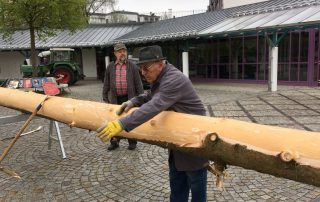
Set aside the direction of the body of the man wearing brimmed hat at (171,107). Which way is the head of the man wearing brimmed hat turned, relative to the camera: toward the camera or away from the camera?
toward the camera

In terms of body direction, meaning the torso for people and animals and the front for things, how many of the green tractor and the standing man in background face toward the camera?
1

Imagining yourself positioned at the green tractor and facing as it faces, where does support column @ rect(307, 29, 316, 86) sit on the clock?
The support column is roughly at 7 o'clock from the green tractor.

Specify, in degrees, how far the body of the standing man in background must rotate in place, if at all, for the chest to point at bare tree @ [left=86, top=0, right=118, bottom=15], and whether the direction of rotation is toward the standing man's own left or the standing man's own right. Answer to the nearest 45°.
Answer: approximately 180°

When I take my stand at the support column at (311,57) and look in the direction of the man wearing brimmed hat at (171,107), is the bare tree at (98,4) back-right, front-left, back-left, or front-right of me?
back-right

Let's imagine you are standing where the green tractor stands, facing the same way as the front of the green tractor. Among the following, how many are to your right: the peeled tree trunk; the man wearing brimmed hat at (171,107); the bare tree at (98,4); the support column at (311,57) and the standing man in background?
1

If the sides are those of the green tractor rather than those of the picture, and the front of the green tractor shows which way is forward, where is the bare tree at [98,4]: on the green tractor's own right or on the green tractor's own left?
on the green tractor's own right

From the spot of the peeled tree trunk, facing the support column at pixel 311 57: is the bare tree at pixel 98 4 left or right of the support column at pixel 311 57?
left

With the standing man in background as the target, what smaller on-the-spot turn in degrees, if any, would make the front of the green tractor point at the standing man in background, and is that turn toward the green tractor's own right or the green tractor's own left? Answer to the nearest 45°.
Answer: approximately 90° to the green tractor's own left

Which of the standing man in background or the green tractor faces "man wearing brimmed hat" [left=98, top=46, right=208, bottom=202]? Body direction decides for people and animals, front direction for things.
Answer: the standing man in background

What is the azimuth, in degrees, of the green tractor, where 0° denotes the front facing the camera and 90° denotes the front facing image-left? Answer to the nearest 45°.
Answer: approximately 90°

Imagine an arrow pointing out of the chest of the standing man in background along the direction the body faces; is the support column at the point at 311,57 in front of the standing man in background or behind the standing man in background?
behind

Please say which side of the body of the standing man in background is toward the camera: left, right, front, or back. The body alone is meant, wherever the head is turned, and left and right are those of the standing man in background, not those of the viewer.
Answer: front

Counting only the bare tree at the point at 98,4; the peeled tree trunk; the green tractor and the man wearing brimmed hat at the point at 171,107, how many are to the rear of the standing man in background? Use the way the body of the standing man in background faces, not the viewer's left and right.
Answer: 2

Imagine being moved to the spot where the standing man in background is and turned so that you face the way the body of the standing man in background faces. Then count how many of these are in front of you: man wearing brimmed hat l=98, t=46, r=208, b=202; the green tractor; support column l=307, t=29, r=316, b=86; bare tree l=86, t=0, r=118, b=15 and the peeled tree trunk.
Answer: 2

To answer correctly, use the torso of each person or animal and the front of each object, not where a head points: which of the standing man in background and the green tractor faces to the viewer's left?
the green tractor

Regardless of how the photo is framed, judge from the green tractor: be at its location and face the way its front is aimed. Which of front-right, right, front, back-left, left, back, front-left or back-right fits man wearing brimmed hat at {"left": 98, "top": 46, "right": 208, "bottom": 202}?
left

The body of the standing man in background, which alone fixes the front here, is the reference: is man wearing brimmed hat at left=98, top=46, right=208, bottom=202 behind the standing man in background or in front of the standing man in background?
in front
